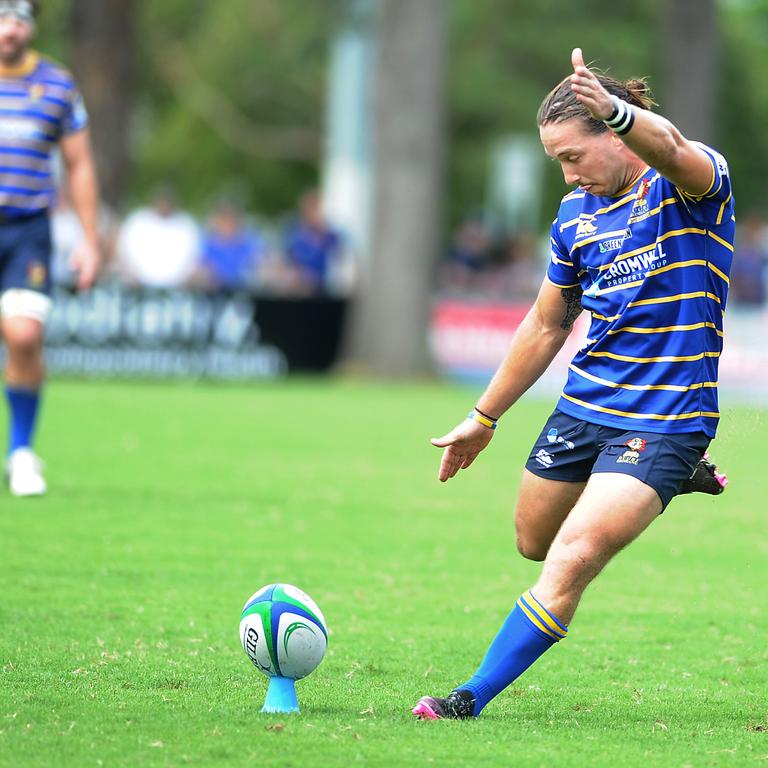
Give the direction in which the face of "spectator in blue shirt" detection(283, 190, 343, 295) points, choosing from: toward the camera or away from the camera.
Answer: toward the camera

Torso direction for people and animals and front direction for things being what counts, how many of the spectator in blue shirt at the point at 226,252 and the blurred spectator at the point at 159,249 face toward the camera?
2

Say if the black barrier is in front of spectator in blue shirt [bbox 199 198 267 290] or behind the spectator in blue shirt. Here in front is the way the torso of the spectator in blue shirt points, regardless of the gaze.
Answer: in front

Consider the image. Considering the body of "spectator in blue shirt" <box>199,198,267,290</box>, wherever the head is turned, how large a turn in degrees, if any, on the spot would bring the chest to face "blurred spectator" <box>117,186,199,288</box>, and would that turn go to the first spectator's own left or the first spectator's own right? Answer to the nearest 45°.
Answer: approximately 45° to the first spectator's own right

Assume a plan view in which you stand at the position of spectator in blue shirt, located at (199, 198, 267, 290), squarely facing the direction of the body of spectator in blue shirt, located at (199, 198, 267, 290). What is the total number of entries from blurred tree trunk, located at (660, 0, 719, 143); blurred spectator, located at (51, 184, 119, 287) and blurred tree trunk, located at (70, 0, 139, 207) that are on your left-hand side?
1

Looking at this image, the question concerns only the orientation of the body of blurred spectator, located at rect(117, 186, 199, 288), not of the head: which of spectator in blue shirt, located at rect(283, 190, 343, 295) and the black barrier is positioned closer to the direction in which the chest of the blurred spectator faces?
the black barrier

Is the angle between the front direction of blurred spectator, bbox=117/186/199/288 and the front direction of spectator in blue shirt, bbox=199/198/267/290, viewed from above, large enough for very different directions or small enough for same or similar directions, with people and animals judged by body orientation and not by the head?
same or similar directions

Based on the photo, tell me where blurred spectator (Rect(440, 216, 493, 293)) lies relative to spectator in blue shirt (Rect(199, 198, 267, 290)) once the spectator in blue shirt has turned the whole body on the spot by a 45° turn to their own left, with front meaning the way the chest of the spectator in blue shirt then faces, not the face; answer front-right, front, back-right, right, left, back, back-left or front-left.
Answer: left

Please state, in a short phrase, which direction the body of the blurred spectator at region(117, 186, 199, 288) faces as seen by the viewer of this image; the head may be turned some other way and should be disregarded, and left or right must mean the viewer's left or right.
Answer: facing the viewer
